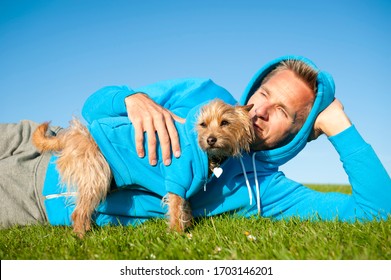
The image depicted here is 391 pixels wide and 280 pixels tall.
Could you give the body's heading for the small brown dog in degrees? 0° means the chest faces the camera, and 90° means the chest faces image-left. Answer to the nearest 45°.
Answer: approximately 270°
